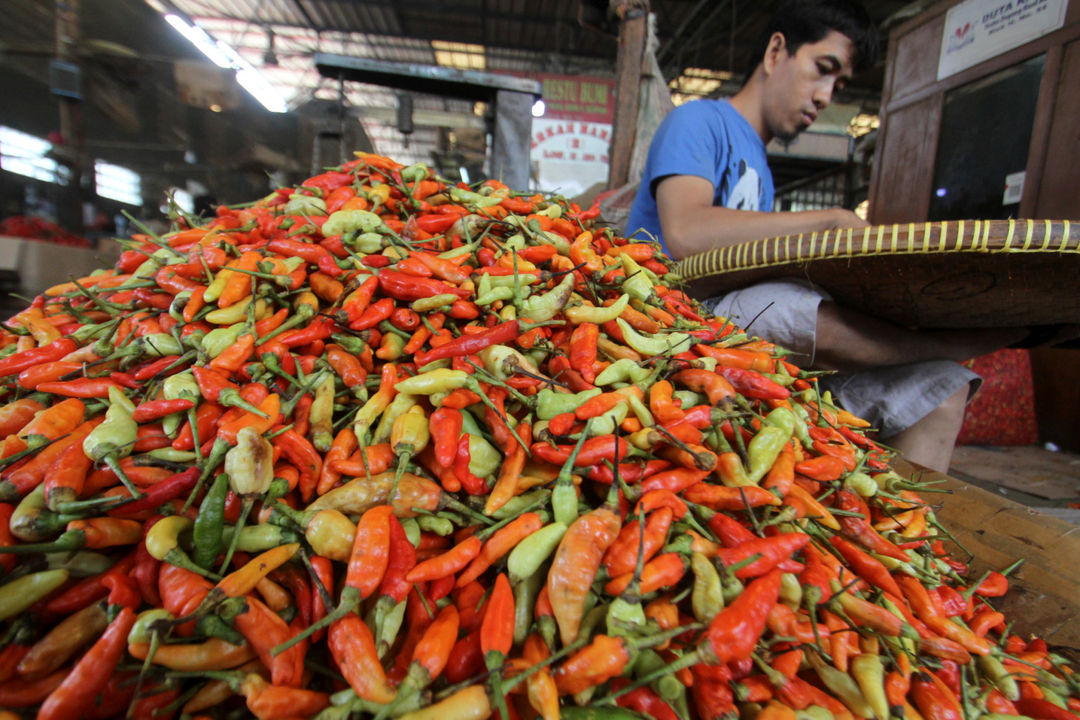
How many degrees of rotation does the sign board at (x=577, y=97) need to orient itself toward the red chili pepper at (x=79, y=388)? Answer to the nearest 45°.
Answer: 0° — it already faces it

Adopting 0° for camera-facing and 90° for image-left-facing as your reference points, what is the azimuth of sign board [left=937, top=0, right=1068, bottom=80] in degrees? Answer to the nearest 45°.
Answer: approximately 45°

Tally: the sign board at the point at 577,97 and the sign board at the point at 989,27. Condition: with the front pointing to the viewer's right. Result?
0

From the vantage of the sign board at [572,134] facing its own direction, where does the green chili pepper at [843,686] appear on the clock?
The green chili pepper is roughly at 12 o'clock from the sign board.

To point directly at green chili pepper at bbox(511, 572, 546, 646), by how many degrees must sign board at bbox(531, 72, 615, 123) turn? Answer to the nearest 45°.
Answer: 0° — it already faces it

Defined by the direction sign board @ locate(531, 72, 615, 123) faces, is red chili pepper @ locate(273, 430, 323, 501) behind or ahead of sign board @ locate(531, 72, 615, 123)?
ahead

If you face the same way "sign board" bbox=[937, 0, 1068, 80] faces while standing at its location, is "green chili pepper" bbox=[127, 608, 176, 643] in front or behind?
in front

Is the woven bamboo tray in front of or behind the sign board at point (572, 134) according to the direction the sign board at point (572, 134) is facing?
in front
